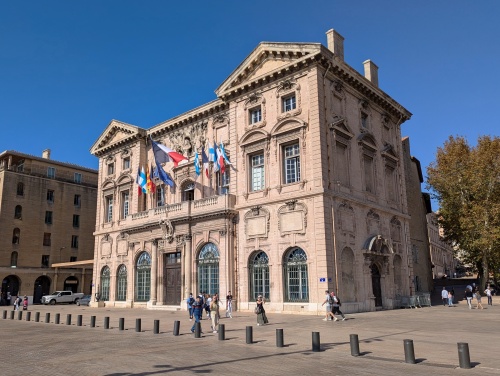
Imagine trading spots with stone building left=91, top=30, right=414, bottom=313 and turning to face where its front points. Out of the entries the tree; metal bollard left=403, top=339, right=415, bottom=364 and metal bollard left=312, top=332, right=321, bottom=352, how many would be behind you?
1

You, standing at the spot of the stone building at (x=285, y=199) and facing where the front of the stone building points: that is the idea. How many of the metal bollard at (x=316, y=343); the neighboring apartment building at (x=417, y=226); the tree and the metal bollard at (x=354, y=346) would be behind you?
2

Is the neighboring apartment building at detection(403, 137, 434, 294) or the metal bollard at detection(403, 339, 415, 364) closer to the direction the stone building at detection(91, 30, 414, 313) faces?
the metal bollard

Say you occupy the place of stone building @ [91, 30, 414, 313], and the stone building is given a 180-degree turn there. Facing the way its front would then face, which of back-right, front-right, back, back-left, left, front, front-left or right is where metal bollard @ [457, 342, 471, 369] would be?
back-right

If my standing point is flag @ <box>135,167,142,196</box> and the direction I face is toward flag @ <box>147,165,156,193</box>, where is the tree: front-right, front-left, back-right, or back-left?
front-left

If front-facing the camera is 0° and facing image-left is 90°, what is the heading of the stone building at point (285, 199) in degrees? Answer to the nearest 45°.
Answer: approximately 45°

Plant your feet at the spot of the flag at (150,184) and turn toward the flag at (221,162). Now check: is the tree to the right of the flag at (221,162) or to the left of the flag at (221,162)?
left

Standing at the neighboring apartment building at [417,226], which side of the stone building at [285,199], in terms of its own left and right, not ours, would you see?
back

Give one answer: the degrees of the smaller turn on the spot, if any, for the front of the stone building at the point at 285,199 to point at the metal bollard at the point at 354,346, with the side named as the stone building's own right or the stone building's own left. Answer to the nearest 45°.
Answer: approximately 45° to the stone building's own left

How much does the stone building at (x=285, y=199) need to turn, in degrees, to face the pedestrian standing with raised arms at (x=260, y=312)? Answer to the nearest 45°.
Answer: approximately 45° to its left

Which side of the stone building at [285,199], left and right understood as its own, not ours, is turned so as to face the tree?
back
